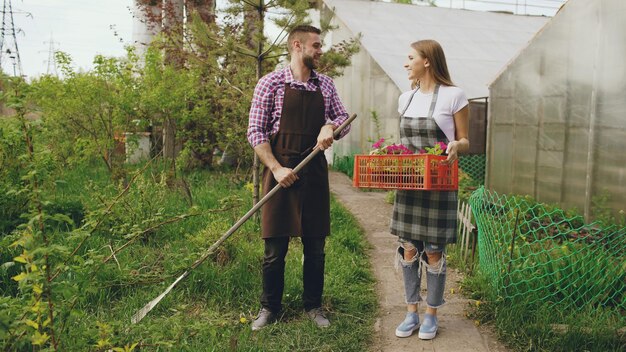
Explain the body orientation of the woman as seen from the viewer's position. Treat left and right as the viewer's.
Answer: facing the viewer and to the left of the viewer

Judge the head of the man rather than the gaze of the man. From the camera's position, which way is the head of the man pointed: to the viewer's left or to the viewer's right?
to the viewer's right

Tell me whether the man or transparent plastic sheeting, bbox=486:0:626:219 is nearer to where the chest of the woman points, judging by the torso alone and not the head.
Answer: the man

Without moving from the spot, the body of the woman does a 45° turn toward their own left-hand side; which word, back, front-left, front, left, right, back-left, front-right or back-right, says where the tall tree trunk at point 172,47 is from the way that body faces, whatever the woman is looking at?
back-right

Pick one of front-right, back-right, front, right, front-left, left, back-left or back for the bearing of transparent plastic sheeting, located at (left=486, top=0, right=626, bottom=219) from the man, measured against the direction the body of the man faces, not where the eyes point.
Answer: back-left

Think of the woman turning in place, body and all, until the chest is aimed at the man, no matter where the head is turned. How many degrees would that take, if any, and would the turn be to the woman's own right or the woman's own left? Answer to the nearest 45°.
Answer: approximately 45° to the woman's own right

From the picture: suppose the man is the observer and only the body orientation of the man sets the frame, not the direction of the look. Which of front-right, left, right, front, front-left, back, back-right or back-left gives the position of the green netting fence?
left

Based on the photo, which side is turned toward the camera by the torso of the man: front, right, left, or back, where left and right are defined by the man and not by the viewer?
front

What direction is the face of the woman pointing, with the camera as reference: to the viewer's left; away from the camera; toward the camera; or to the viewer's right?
to the viewer's left
